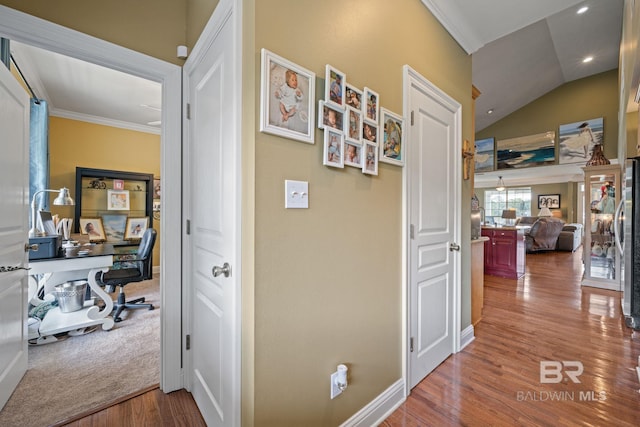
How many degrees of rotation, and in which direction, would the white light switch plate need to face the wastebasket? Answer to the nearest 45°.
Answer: approximately 180°

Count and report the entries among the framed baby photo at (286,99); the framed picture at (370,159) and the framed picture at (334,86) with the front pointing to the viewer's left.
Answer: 0

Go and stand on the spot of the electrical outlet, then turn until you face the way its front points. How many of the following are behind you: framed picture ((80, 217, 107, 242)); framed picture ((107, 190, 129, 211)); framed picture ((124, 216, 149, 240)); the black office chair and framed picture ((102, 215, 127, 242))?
5

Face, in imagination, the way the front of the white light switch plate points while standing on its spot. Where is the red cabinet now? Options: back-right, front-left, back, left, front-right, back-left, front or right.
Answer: left

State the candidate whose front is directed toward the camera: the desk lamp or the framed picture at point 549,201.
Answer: the framed picture

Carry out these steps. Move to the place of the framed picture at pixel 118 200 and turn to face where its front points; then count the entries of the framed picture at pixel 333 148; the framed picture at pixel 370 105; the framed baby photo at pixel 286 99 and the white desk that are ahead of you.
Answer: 4

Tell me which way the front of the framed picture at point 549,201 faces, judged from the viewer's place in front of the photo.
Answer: facing the viewer

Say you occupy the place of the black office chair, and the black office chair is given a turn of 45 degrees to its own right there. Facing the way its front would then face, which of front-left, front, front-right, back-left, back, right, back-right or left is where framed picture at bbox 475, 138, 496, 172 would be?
back-right

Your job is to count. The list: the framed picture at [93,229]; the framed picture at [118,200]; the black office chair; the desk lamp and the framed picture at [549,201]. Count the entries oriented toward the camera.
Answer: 3

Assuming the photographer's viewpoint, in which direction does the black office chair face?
facing to the left of the viewer

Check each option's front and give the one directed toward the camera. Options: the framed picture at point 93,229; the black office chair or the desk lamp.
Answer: the framed picture

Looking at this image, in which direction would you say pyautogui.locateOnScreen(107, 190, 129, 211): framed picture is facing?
toward the camera

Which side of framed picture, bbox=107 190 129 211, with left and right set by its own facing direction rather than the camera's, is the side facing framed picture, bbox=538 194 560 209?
left

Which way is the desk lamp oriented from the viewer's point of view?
to the viewer's right

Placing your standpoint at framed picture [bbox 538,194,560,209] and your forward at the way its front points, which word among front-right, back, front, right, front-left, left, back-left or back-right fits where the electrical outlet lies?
front

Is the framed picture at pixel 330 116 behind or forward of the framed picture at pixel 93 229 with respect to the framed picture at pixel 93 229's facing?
forward

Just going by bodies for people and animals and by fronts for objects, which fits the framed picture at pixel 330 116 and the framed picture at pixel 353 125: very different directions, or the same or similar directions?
same or similar directions
